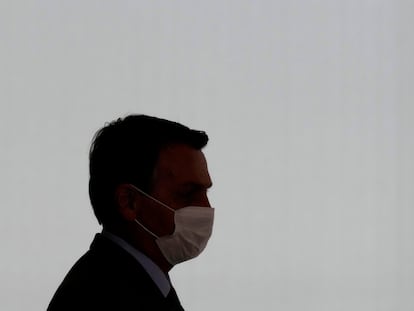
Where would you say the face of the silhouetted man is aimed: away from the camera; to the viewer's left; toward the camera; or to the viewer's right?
to the viewer's right

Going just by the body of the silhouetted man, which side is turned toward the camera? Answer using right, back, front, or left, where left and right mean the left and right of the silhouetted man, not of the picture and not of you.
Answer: right
